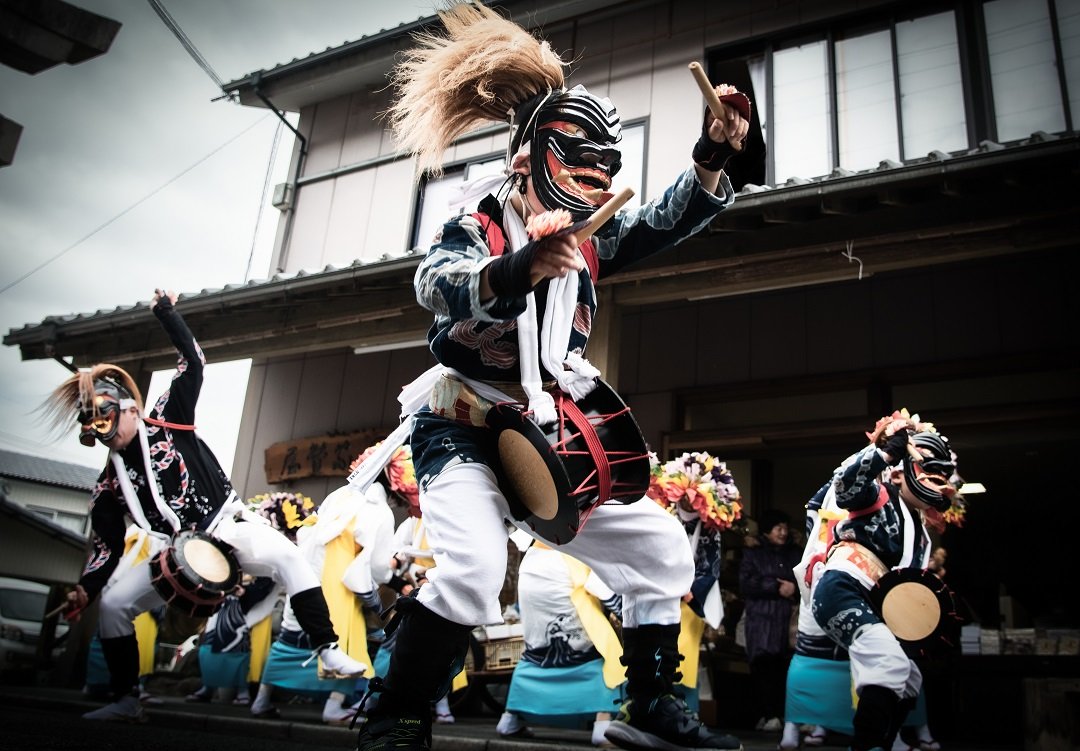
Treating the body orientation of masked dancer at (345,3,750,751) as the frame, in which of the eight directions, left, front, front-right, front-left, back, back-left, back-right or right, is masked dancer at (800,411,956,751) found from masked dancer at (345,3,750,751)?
left

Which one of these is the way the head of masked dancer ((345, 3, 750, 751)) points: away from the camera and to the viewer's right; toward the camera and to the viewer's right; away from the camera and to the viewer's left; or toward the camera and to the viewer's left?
toward the camera and to the viewer's right

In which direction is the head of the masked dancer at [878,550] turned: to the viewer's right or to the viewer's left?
to the viewer's right

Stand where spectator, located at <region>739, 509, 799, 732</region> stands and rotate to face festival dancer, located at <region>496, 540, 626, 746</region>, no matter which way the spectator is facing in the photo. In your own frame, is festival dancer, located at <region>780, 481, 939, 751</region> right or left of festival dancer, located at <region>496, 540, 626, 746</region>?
left

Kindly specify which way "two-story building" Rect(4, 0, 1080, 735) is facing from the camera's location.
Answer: facing the viewer and to the left of the viewer

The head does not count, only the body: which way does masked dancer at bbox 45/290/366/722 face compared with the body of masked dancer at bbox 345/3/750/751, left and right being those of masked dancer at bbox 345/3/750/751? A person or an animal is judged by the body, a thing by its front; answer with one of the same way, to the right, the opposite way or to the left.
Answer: to the right

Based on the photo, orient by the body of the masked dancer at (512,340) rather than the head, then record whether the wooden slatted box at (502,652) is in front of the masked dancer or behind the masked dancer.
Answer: behind

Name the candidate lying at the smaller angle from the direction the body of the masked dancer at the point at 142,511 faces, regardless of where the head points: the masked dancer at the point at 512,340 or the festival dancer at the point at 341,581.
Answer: the masked dancer

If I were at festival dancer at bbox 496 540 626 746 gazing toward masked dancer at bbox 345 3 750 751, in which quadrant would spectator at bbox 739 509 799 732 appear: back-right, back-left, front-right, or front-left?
back-left

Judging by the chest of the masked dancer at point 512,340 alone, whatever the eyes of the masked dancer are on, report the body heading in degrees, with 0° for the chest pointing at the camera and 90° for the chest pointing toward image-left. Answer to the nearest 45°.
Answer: approximately 315°
